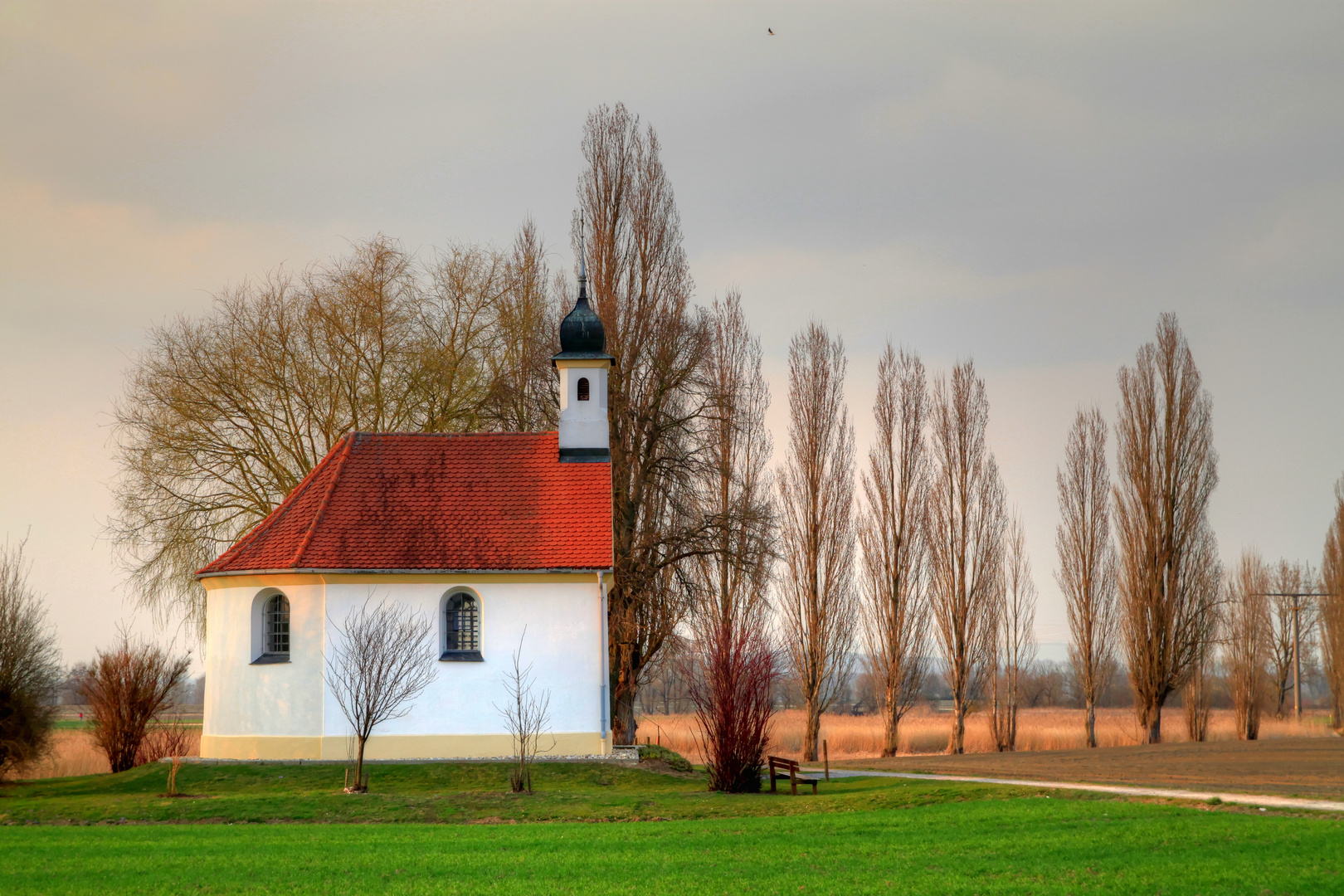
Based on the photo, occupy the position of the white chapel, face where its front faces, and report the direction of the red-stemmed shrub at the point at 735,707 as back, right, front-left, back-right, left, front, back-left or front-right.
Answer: front-right

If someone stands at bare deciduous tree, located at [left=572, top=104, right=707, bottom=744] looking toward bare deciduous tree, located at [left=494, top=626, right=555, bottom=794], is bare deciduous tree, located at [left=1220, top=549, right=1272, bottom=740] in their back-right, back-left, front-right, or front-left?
back-left

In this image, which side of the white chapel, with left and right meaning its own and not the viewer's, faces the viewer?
right

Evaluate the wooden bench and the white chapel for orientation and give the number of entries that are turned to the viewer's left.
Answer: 0
